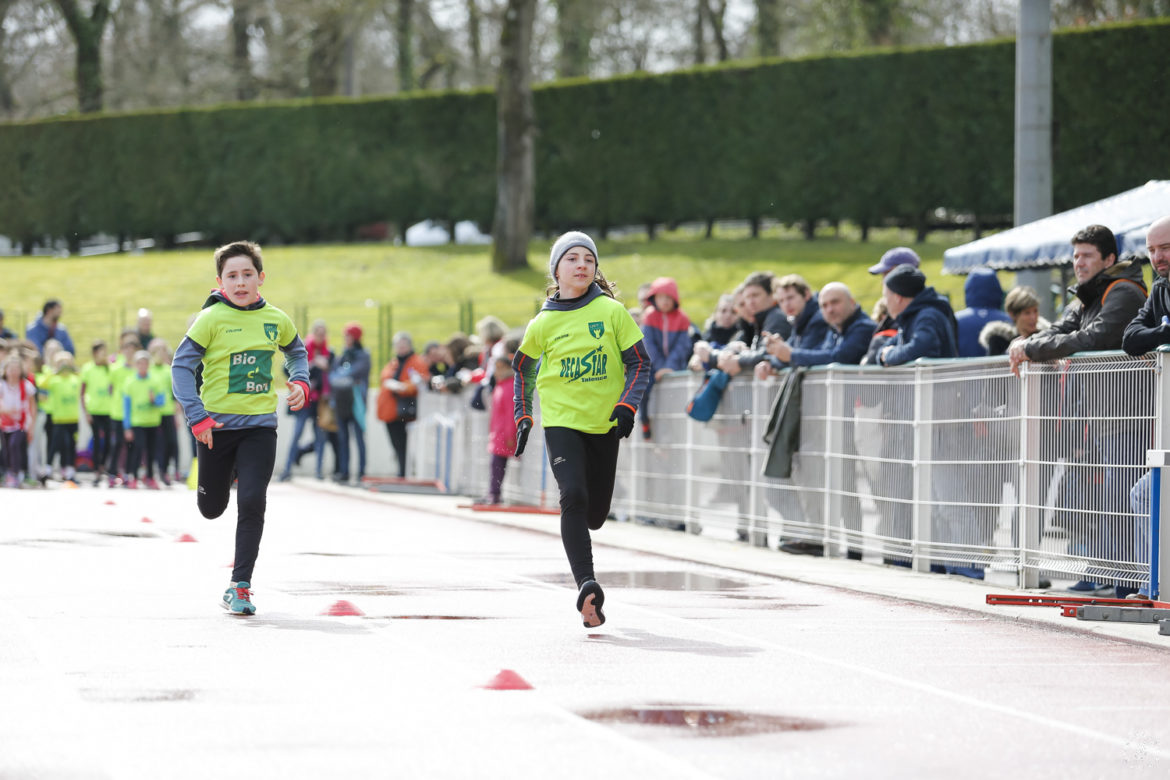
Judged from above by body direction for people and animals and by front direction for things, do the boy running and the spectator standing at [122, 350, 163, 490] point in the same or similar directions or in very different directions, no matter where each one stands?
same or similar directions

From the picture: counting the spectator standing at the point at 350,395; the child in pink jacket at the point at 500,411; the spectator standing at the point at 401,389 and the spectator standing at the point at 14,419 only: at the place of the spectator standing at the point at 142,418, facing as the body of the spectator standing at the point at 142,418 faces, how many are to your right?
1

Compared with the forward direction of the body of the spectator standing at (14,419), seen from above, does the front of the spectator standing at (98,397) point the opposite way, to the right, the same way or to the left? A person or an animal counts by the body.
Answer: the same way

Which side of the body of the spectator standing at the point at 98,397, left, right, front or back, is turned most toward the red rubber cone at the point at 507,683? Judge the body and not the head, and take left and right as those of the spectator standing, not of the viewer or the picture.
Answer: front

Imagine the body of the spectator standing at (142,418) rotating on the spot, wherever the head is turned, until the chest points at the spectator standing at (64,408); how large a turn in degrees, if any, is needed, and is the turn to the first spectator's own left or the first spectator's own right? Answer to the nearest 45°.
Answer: approximately 135° to the first spectator's own right

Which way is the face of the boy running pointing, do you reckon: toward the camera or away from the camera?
toward the camera

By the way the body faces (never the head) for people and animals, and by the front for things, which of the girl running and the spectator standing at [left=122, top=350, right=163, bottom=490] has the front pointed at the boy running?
the spectator standing

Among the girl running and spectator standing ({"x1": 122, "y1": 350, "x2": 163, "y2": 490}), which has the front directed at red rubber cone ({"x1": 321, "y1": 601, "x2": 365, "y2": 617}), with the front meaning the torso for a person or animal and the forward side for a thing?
the spectator standing

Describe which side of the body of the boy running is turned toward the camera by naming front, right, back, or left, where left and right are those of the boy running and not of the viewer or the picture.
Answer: front

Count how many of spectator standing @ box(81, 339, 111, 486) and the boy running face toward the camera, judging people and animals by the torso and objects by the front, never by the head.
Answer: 2

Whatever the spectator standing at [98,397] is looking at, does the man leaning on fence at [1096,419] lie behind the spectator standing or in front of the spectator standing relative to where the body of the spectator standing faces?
in front

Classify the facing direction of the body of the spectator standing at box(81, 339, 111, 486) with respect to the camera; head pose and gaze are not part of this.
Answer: toward the camera

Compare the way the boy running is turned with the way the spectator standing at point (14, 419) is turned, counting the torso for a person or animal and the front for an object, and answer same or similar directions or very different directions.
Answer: same or similar directions

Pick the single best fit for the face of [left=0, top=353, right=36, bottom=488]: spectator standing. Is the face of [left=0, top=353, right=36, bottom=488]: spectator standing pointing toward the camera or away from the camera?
toward the camera

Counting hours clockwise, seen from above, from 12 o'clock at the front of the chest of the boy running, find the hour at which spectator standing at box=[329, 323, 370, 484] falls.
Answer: The spectator standing is roughly at 6 o'clock from the boy running.

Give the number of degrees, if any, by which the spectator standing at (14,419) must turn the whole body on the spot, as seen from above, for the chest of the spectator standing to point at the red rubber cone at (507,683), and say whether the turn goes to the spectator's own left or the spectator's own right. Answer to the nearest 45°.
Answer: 0° — they already face it

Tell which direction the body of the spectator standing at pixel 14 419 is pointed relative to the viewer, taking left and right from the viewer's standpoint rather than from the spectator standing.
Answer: facing the viewer
